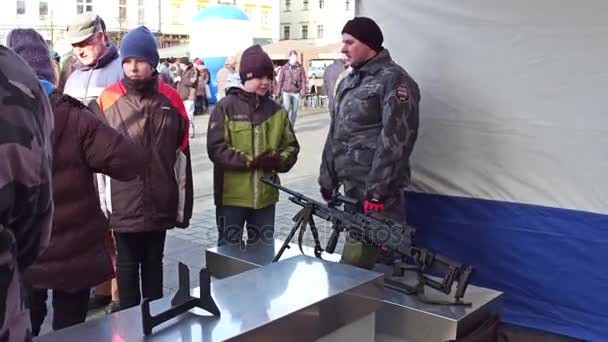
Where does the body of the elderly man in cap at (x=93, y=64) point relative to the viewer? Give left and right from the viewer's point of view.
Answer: facing the viewer and to the left of the viewer

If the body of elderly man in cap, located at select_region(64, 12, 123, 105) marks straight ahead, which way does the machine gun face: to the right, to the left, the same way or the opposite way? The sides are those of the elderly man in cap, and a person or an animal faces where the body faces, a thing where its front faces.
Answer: to the right

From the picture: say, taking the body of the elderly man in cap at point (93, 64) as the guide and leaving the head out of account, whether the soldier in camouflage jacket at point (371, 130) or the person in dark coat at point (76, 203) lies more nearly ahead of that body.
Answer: the person in dark coat

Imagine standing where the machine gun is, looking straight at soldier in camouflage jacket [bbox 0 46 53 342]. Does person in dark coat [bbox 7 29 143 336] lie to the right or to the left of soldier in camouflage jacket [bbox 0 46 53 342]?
right

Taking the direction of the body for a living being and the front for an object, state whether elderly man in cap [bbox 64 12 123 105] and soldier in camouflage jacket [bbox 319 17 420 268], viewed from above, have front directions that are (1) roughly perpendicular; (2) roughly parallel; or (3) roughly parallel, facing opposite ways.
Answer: roughly parallel

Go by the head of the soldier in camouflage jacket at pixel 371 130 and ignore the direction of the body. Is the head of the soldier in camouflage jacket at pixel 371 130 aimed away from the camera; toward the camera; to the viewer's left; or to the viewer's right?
to the viewer's left

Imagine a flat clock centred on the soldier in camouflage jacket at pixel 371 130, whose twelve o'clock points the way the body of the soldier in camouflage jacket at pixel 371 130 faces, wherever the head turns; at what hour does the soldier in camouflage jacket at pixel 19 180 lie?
the soldier in camouflage jacket at pixel 19 180 is roughly at 11 o'clock from the soldier in camouflage jacket at pixel 371 130.

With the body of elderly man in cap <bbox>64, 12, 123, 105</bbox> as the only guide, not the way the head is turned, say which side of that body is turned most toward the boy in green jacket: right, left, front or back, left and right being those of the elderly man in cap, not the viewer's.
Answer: left

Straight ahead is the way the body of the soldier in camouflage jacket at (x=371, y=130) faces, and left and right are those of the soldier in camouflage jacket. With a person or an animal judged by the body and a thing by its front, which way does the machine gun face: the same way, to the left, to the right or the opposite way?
to the right

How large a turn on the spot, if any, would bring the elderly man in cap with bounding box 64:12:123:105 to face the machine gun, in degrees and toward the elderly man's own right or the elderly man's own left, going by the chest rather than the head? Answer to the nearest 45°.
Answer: approximately 90° to the elderly man's own left

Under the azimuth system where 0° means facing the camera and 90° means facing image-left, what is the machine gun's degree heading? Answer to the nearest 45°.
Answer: approximately 135°

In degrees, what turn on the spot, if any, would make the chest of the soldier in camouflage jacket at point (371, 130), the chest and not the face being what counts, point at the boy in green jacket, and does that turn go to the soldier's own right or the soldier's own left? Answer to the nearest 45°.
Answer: approximately 90° to the soldier's own right

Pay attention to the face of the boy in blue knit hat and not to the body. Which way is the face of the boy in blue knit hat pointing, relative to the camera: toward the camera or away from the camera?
toward the camera
